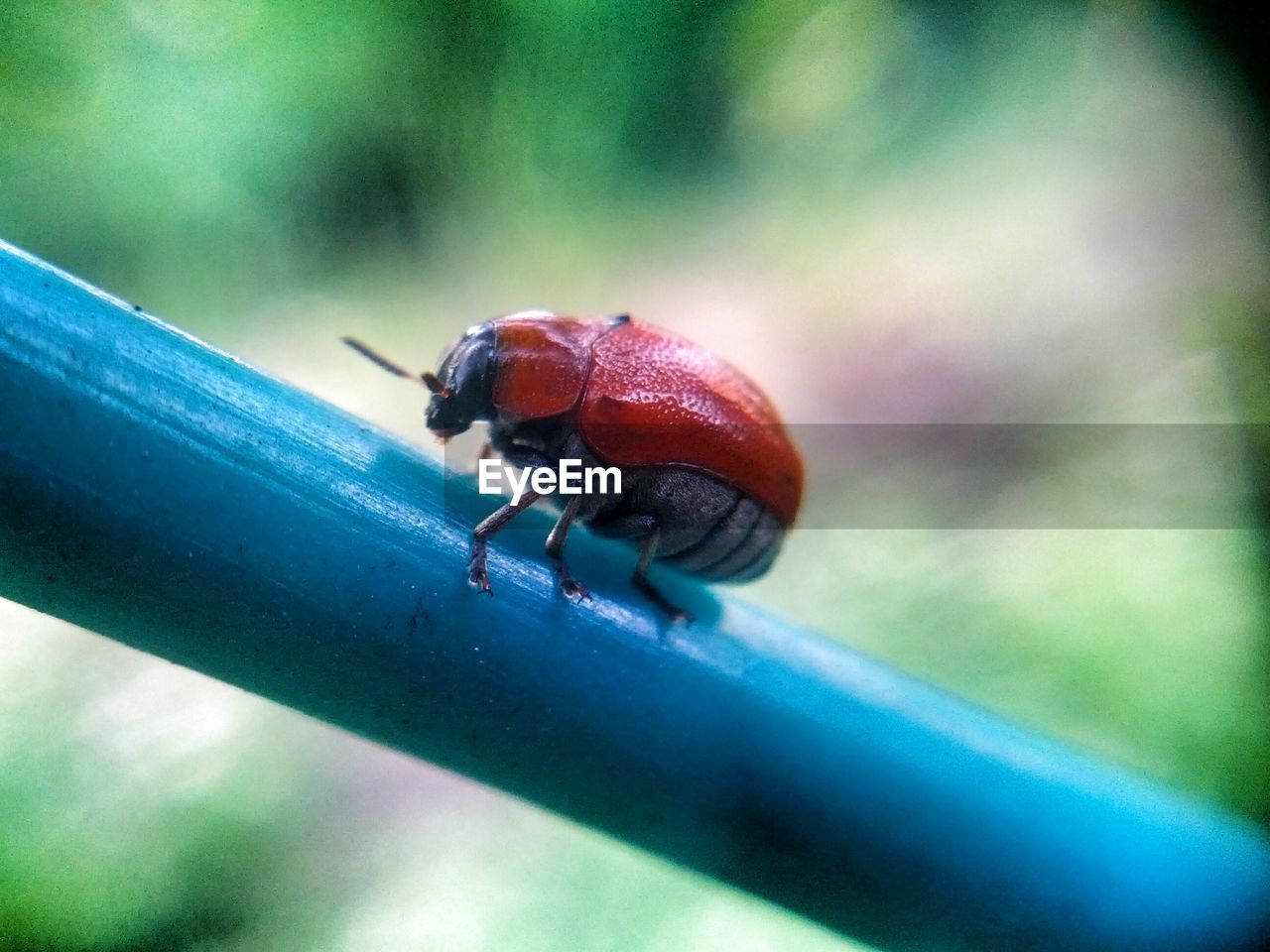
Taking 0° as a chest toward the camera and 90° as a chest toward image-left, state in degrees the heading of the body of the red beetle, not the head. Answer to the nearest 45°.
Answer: approximately 90°
